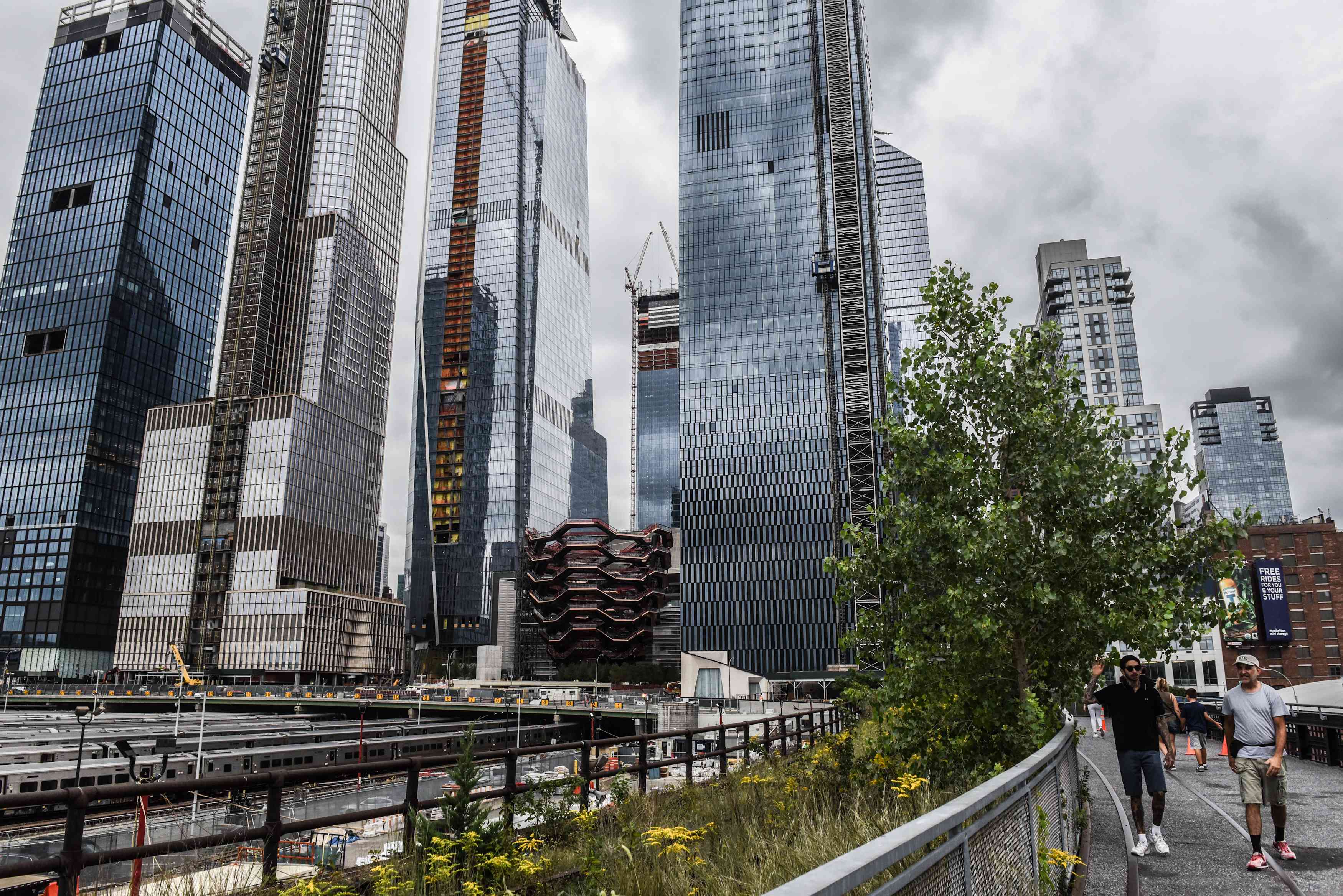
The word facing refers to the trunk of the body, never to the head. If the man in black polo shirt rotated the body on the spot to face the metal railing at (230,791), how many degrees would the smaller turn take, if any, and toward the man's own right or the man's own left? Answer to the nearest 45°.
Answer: approximately 45° to the man's own right

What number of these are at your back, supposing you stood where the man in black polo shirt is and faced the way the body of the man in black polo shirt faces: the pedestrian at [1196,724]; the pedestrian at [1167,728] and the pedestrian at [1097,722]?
3

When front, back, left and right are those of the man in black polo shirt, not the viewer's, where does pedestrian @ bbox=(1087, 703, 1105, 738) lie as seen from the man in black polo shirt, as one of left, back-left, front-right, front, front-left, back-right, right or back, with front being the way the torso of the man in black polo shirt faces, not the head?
back

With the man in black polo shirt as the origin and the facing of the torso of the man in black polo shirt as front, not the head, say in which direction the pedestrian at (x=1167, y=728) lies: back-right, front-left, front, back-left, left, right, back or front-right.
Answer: back

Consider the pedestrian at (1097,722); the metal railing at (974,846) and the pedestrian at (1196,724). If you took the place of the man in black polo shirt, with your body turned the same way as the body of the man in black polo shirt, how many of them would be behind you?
2

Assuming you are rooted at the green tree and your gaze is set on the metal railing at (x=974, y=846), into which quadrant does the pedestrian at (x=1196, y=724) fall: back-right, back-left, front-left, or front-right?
back-left

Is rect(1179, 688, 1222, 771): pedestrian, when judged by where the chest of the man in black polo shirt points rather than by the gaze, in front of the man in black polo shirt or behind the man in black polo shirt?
behind

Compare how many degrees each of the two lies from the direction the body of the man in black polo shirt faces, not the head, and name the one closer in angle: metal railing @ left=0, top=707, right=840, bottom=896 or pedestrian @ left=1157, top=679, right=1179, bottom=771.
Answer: the metal railing

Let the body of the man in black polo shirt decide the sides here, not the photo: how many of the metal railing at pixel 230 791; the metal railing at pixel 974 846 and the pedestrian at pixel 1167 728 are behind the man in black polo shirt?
1

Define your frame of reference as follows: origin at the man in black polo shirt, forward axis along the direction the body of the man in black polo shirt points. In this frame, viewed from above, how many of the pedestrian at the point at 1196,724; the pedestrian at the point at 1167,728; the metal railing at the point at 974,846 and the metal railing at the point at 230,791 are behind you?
2

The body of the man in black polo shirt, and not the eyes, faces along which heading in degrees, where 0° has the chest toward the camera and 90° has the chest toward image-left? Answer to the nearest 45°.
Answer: approximately 0°

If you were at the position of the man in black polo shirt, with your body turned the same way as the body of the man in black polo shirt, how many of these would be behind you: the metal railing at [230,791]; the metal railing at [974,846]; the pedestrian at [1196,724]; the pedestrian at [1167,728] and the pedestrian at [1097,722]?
3

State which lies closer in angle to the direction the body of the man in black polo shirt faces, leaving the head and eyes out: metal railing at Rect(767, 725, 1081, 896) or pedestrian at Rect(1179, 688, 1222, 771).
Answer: the metal railing
